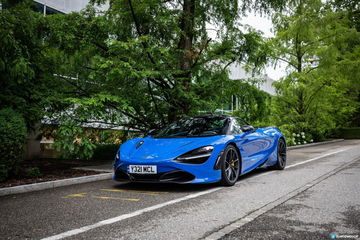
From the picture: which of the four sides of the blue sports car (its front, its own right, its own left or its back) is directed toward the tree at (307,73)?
back

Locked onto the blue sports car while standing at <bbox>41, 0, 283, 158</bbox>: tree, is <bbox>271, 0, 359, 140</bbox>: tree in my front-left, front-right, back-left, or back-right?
back-left

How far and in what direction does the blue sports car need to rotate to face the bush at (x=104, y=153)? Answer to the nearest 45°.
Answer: approximately 90° to its right

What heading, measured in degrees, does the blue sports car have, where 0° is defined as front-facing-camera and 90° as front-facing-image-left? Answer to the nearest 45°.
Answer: approximately 45°

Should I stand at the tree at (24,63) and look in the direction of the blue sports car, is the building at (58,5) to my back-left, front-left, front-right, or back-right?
back-left

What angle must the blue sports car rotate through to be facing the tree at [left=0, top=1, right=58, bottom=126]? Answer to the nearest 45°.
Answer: approximately 45° to its right

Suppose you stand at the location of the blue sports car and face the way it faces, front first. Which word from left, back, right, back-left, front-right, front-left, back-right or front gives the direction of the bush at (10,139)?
front-right

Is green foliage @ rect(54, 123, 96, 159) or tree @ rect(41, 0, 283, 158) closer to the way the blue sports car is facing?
the green foliage

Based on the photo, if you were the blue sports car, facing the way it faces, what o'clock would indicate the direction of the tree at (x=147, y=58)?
The tree is roughly at 4 o'clock from the blue sports car.

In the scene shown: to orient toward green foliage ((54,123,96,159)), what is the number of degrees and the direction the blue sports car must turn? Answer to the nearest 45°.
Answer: approximately 90° to its right

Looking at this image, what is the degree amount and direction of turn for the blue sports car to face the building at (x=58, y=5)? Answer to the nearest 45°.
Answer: approximately 90° to its right
